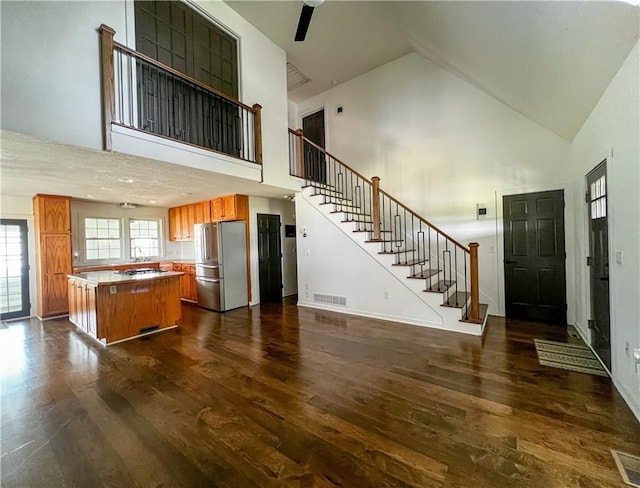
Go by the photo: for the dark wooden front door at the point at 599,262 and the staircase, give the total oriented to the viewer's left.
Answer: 1

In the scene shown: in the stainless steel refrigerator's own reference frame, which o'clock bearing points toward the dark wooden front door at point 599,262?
The dark wooden front door is roughly at 9 o'clock from the stainless steel refrigerator.

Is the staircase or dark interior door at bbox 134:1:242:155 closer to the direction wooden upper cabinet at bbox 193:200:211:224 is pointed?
the dark interior door

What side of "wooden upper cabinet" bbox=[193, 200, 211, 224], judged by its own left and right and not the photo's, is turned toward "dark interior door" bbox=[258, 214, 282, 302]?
left

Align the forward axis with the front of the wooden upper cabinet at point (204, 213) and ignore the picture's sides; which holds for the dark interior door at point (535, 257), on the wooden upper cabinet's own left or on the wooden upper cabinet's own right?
on the wooden upper cabinet's own left

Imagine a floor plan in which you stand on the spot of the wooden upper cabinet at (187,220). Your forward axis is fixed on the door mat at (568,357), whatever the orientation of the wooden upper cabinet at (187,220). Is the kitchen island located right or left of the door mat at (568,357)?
right

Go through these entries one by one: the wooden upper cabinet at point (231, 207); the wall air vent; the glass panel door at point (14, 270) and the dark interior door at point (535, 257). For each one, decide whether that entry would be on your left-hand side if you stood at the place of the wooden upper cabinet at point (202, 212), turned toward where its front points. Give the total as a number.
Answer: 3

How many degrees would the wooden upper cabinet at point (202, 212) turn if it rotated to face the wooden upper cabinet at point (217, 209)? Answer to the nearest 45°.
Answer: approximately 90° to its left

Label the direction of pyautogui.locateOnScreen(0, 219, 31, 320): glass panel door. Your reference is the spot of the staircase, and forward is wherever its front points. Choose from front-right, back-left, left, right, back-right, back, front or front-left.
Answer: back-right

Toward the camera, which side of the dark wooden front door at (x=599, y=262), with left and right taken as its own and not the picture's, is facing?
left
